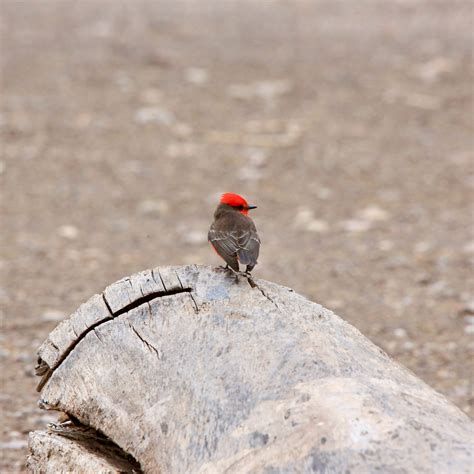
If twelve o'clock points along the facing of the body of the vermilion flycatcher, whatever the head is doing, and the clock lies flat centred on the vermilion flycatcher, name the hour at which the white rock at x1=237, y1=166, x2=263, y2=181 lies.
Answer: The white rock is roughly at 12 o'clock from the vermilion flycatcher.

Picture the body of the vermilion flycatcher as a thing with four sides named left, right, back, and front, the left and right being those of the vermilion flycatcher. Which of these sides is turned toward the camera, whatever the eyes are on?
back
